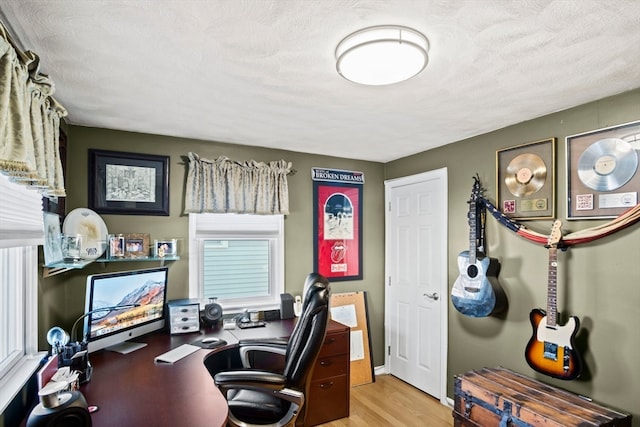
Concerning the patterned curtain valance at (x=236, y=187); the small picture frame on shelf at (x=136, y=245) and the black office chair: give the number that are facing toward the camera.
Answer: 2

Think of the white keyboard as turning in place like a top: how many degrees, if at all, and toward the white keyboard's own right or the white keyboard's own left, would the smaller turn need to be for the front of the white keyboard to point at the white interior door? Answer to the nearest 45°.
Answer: approximately 45° to the white keyboard's own left

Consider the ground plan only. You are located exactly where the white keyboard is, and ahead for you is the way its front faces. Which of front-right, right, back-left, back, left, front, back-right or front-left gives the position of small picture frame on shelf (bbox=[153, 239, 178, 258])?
back-left

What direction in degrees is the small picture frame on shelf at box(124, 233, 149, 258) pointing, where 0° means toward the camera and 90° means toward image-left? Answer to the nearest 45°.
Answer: approximately 0°

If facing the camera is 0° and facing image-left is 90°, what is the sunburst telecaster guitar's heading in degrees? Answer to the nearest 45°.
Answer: approximately 45°

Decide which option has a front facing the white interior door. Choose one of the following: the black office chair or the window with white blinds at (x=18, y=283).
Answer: the window with white blinds

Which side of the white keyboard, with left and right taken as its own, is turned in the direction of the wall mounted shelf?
back
